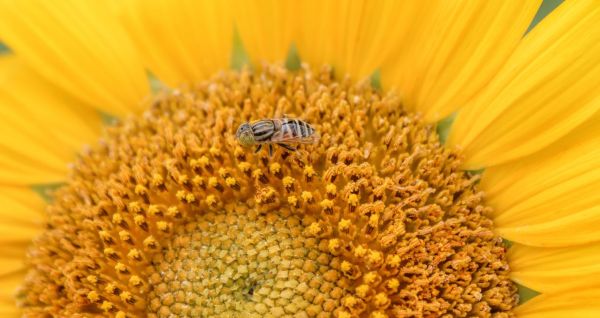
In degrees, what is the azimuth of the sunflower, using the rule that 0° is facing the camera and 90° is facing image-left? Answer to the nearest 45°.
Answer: approximately 0°

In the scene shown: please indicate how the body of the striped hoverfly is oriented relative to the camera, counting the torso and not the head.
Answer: to the viewer's left
